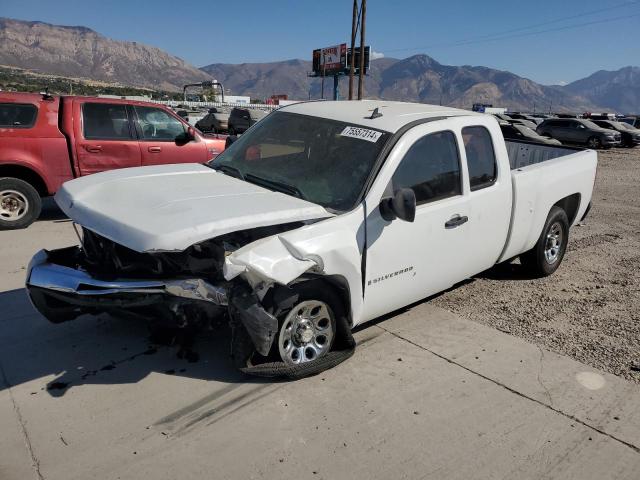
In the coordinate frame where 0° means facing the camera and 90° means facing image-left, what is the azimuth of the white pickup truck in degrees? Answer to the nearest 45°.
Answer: approximately 45°

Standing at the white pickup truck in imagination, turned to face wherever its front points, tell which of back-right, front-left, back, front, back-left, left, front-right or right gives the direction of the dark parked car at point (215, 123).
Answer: back-right

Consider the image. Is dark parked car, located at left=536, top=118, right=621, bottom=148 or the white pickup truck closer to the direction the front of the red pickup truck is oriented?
the dark parked car

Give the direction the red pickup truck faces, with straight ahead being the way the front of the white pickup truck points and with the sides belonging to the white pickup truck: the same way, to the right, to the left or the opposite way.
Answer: the opposite way

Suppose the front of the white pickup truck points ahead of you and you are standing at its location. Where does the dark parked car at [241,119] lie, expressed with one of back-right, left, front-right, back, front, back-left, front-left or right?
back-right

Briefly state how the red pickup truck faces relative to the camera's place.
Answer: facing to the right of the viewer

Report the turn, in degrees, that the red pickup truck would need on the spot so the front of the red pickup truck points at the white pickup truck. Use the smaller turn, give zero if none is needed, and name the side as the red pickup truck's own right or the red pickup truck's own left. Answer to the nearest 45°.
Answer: approximately 90° to the red pickup truck's own right

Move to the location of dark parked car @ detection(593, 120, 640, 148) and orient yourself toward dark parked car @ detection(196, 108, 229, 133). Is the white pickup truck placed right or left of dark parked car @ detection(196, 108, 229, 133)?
left

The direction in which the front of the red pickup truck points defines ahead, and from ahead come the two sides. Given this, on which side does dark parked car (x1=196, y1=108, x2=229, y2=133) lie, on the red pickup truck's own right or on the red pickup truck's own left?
on the red pickup truck's own left

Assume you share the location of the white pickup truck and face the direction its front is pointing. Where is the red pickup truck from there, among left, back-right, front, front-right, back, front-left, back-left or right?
right

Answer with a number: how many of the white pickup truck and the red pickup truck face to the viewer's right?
1
